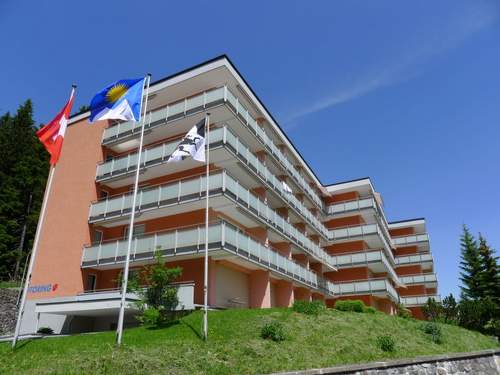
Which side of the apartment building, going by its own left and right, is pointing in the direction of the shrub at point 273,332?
front

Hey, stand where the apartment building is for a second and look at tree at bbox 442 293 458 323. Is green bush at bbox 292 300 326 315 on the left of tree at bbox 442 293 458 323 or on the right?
right

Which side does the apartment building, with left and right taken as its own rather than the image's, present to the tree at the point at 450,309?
left

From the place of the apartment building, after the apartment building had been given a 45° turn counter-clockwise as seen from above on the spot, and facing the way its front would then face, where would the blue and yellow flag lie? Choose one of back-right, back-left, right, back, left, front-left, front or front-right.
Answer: right

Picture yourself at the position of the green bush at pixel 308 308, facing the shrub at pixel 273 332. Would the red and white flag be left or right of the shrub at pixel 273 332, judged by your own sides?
right

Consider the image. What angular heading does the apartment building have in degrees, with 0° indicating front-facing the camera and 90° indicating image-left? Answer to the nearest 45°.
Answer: approximately 315°

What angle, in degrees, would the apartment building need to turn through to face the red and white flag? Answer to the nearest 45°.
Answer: approximately 45° to its right

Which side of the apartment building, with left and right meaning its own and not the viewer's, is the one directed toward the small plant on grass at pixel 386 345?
front

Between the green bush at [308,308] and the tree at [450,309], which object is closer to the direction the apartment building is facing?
the green bush
